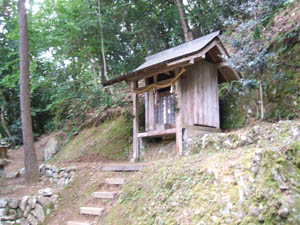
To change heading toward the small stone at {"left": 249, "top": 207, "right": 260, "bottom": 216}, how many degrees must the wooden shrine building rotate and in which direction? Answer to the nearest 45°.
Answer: approximately 45° to its left

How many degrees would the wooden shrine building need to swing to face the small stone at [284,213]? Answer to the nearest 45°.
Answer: approximately 45° to its left

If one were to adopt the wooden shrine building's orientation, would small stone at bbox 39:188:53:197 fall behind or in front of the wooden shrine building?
in front

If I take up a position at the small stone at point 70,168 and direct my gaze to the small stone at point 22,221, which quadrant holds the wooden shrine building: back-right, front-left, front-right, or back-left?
back-left

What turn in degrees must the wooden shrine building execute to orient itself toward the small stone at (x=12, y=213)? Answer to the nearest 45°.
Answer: approximately 45° to its right

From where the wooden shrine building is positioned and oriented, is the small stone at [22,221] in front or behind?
in front

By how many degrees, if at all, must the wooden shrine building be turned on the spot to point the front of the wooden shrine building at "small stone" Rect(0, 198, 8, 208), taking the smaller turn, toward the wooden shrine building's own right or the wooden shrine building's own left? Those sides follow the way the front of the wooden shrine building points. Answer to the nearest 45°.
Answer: approximately 45° to the wooden shrine building's own right

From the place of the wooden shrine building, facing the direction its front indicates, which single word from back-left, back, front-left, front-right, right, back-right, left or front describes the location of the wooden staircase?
front

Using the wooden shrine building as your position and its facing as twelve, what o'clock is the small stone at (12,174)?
The small stone is roughly at 2 o'clock from the wooden shrine building.

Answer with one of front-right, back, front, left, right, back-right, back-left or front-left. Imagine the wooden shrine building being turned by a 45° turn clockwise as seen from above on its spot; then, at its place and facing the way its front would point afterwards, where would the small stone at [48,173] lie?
front

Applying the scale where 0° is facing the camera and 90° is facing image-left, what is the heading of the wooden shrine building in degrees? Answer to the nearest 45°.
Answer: approximately 45°
